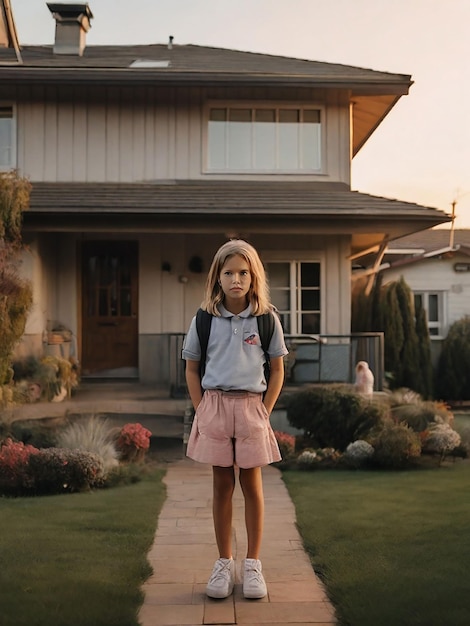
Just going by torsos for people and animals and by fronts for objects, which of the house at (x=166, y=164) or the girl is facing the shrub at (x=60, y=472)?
the house

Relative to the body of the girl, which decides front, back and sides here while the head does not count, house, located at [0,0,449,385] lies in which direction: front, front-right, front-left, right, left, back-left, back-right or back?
back

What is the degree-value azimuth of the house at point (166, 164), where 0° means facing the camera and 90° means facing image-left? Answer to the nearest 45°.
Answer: approximately 0°

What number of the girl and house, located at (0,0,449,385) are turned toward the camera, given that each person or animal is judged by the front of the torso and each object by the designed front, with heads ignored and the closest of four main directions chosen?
2

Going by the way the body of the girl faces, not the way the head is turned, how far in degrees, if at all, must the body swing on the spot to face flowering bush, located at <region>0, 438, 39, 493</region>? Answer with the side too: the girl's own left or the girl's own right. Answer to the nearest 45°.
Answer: approximately 135° to the girl's own right

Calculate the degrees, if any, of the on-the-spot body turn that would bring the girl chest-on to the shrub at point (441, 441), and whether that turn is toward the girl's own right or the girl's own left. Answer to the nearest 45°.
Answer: approximately 135° to the girl's own left

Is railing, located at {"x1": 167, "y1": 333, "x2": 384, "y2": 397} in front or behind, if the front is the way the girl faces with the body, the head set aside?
behind

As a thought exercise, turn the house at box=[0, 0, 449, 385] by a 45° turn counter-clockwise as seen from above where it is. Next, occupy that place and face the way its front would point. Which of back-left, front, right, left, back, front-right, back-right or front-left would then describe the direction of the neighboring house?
left
